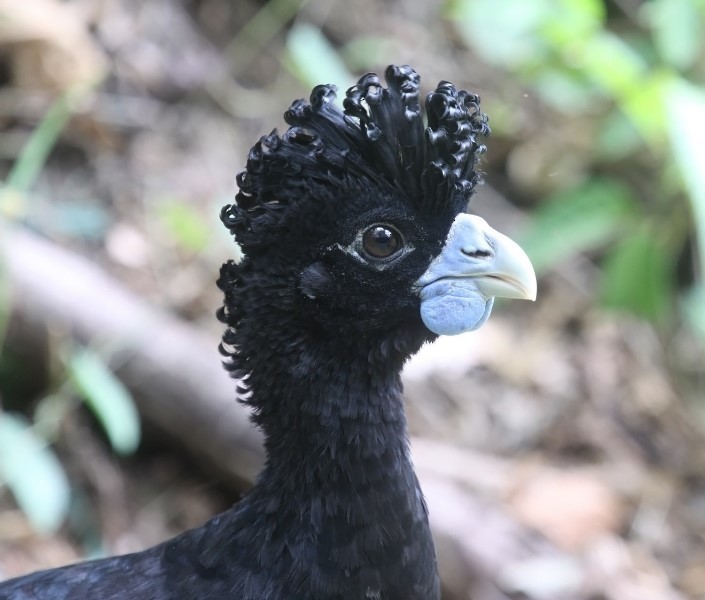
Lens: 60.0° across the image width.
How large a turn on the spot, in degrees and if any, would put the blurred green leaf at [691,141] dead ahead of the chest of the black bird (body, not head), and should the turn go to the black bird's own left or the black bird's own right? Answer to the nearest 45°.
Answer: approximately 45° to the black bird's own left

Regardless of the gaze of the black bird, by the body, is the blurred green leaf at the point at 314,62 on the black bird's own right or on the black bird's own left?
on the black bird's own left

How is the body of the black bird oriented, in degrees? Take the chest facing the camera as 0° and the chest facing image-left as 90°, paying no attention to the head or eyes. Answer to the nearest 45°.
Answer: approximately 270°

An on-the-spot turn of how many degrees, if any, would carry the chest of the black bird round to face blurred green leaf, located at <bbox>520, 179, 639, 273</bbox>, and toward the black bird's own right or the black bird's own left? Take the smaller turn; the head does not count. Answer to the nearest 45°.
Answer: approximately 45° to the black bird's own left

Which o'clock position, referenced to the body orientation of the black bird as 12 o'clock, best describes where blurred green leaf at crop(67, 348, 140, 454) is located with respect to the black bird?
The blurred green leaf is roughly at 8 o'clock from the black bird.
